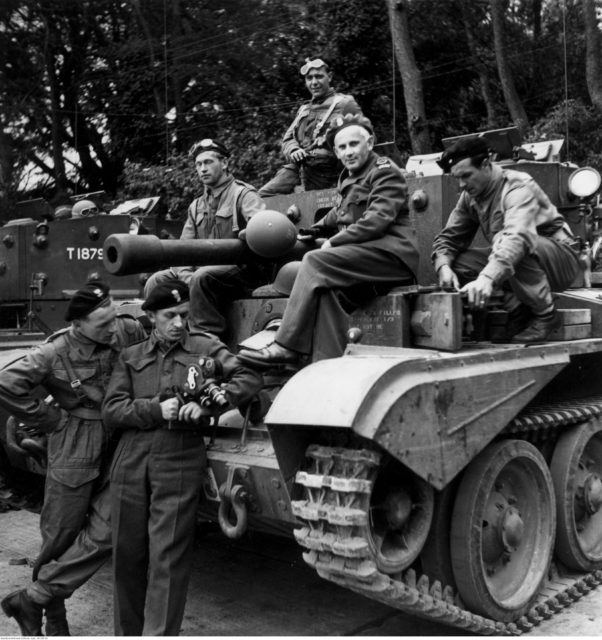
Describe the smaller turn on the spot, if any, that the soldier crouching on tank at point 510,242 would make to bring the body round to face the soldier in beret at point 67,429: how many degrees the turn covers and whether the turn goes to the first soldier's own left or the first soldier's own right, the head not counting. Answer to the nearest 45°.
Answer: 0° — they already face them

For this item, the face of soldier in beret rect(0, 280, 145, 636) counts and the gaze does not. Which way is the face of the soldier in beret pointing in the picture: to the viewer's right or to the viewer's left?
to the viewer's right

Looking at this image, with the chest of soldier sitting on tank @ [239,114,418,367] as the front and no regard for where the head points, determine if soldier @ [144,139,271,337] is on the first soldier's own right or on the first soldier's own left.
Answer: on the first soldier's own right

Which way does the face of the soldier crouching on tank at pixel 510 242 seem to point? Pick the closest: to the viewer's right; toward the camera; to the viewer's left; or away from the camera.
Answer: to the viewer's left

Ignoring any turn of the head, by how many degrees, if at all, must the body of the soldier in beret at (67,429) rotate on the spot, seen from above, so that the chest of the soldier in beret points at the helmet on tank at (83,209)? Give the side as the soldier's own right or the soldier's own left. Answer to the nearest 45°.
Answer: approximately 135° to the soldier's own left

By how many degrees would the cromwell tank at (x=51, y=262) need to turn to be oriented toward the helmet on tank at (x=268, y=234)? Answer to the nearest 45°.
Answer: approximately 45° to its left

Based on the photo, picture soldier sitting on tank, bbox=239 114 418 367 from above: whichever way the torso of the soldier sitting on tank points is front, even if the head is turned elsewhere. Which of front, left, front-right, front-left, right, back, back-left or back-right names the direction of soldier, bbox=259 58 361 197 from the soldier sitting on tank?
back-right

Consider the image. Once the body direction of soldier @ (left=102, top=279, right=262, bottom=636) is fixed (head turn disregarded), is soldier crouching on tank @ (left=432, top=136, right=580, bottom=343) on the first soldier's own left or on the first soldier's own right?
on the first soldier's own left

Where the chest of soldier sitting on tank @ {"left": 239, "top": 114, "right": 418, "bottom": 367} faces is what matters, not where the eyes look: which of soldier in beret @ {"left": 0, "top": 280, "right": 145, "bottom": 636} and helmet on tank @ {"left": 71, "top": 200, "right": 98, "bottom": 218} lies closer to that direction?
the soldier in beret

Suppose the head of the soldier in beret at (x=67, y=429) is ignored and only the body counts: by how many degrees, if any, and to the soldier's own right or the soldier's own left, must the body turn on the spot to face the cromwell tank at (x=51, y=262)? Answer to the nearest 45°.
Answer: approximately 135° to the soldier's own left

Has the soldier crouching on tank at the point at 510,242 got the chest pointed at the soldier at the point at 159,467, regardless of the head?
yes

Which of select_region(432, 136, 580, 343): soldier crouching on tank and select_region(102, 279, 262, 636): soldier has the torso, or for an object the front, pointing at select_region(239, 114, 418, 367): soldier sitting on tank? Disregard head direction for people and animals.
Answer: select_region(432, 136, 580, 343): soldier crouching on tank
